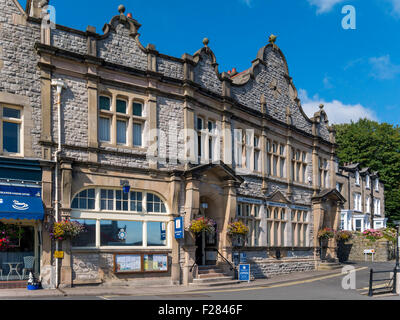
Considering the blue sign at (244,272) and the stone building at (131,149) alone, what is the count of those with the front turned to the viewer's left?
0

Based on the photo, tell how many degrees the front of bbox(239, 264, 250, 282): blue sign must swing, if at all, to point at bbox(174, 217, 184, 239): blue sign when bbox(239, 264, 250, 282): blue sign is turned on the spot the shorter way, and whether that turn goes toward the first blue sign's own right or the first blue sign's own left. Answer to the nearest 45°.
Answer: approximately 45° to the first blue sign's own right

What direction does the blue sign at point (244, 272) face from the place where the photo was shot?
facing the viewer

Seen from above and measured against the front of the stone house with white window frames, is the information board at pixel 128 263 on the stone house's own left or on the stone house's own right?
on the stone house's own right

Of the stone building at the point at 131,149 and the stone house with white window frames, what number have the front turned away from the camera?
0

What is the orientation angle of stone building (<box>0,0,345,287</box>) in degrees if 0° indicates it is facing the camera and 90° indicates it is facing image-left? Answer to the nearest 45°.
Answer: approximately 315°

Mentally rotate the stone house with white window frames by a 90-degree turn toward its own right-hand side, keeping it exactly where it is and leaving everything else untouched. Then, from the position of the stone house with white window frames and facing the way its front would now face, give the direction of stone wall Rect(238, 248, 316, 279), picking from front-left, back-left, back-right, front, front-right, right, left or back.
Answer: front-left

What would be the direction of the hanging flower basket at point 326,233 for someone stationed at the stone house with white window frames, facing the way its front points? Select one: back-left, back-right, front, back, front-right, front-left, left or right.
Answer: front-right

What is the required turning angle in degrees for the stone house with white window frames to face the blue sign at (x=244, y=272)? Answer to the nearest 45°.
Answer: approximately 45° to its right
